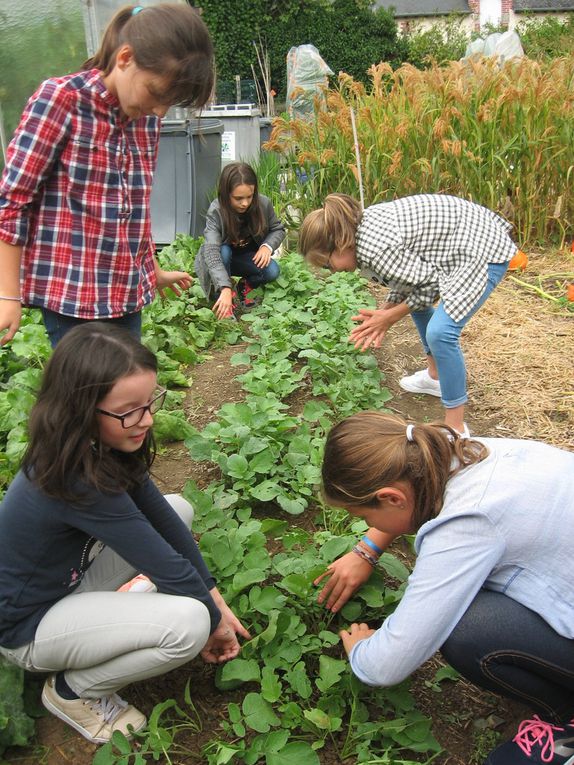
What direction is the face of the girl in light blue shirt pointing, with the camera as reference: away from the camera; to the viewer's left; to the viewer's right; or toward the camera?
to the viewer's left

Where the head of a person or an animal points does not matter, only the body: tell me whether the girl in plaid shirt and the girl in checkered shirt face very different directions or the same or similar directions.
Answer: very different directions

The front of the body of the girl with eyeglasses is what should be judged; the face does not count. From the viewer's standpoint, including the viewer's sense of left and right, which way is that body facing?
facing to the right of the viewer

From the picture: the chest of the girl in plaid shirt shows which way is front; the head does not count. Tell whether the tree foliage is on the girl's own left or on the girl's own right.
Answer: on the girl's own left

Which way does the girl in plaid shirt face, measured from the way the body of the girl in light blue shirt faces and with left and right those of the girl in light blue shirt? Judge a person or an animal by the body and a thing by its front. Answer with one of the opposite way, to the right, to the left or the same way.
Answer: the opposite way

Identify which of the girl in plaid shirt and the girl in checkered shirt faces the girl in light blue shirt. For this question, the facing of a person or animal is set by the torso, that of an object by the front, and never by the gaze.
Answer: the girl in plaid shirt

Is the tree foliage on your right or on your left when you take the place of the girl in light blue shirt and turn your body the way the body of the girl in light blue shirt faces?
on your right

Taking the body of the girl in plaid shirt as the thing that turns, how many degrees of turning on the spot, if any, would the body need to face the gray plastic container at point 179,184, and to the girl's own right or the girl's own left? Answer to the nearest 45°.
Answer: approximately 135° to the girl's own left

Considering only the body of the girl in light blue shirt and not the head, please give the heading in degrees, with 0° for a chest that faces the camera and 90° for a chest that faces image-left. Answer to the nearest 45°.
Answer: approximately 90°

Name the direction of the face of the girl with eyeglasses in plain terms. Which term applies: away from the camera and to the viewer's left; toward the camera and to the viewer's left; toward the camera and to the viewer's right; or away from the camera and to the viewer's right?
toward the camera and to the viewer's right

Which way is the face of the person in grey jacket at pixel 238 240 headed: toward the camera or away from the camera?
toward the camera

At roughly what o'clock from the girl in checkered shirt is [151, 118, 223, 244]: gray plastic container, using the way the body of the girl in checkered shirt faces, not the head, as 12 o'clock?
The gray plastic container is roughly at 2 o'clock from the girl in checkered shirt.

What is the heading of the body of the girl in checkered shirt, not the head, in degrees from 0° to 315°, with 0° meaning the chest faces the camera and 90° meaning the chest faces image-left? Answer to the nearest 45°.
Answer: approximately 90°

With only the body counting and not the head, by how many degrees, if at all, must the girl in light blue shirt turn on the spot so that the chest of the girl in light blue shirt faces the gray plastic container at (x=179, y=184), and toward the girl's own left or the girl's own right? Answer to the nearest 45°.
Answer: approximately 45° to the girl's own right
